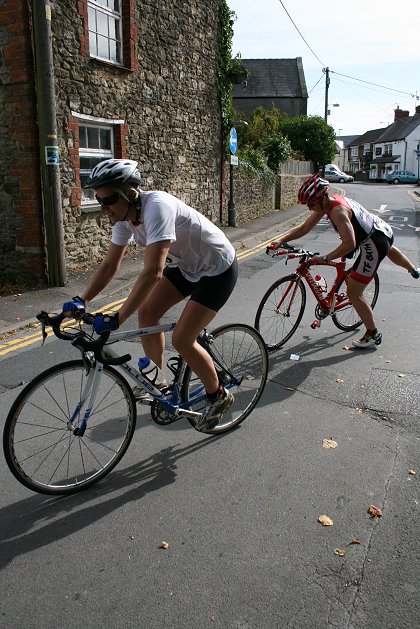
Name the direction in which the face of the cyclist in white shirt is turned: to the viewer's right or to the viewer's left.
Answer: to the viewer's left

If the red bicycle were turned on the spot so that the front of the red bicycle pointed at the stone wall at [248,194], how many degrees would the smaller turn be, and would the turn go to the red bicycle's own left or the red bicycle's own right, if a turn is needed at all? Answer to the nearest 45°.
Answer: approximately 135° to the red bicycle's own right

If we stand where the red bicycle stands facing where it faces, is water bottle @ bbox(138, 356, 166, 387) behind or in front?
in front

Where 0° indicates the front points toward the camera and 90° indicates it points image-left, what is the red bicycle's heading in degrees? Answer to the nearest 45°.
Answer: approximately 45°

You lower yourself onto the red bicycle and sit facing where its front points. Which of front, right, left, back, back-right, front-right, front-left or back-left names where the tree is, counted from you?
back-right

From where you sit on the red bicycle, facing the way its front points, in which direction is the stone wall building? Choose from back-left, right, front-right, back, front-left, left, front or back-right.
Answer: right

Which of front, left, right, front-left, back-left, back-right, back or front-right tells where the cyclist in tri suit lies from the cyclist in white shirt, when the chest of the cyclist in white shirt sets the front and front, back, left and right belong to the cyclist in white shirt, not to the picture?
back

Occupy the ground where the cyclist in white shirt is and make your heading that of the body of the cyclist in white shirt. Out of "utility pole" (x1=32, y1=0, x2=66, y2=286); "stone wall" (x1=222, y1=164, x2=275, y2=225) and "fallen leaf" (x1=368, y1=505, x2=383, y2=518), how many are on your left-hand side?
1

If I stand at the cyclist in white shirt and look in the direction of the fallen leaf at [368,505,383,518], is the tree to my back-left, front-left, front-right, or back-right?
back-left

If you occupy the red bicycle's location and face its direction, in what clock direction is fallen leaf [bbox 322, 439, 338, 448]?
The fallen leaf is roughly at 10 o'clock from the red bicycle.

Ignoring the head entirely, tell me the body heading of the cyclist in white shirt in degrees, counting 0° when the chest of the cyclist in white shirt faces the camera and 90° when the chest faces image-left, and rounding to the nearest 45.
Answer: approximately 45°

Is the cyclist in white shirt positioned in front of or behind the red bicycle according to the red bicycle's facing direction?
in front
